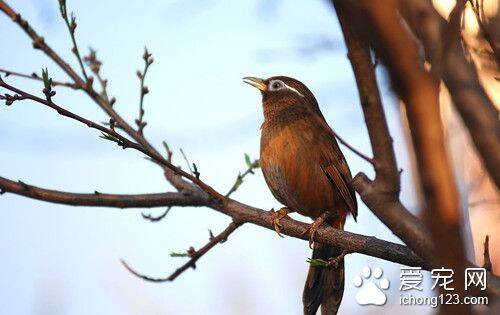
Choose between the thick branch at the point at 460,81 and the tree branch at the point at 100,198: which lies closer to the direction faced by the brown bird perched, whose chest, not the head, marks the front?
the tree branch

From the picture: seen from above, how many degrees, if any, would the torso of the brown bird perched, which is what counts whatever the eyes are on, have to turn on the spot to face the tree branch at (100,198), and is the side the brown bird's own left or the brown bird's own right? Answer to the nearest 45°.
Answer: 0° — it already faces it

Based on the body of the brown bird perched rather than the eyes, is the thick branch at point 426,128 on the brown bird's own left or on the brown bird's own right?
on the brown bird's own left

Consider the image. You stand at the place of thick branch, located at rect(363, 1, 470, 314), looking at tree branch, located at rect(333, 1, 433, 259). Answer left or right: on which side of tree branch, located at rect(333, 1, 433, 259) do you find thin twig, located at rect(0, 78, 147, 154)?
left

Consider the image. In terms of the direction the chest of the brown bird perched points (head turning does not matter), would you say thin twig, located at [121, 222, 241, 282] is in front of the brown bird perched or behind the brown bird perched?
in front

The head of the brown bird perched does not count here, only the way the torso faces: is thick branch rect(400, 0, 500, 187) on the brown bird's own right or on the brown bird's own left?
on the brown bird's own left

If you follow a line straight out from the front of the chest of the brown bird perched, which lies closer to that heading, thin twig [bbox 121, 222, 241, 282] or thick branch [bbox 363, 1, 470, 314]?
the thin twig

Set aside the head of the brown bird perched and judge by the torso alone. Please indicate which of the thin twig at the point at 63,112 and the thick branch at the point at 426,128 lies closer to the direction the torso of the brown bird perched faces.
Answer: the thin twig

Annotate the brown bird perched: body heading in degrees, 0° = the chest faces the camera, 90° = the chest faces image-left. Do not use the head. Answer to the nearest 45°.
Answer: approximately 45°

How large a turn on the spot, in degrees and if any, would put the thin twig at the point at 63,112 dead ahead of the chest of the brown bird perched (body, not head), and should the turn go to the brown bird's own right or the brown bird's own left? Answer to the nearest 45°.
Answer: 0° — it already faces it
